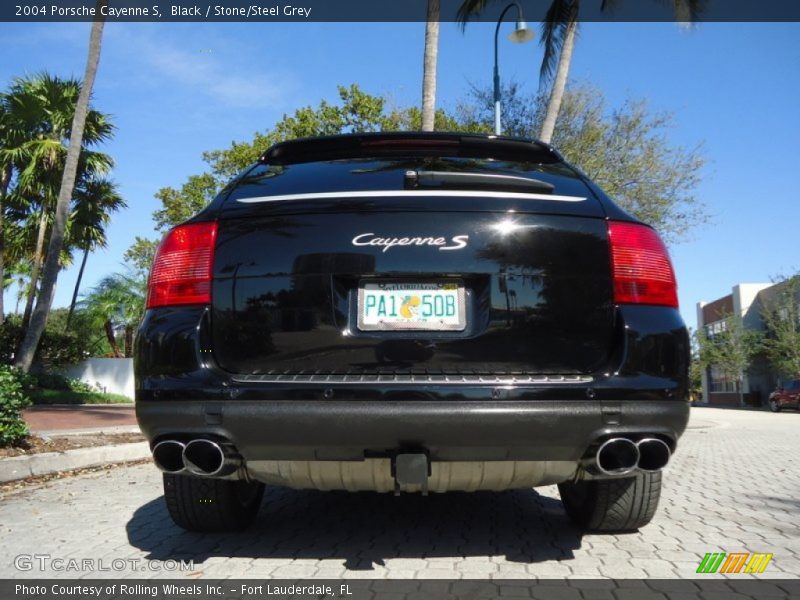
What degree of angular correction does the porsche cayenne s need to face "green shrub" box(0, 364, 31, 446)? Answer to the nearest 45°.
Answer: approximately 45° to its left

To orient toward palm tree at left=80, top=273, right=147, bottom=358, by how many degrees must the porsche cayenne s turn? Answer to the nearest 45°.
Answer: approximately 45° to its left

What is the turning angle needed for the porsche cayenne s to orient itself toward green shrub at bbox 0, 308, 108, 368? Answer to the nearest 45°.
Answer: approximately 45° to its left

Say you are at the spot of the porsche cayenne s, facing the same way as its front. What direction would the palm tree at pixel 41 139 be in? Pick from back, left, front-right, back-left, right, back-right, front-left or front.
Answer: front-left

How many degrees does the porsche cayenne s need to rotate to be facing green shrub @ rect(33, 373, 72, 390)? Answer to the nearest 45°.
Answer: approximately 45° to its left

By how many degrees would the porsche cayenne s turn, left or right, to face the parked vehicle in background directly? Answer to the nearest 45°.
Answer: approximately 45° to its right

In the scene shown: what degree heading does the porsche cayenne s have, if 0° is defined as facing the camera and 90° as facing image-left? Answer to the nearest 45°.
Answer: approximately 180°

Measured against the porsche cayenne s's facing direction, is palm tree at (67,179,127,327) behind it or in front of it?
in front
